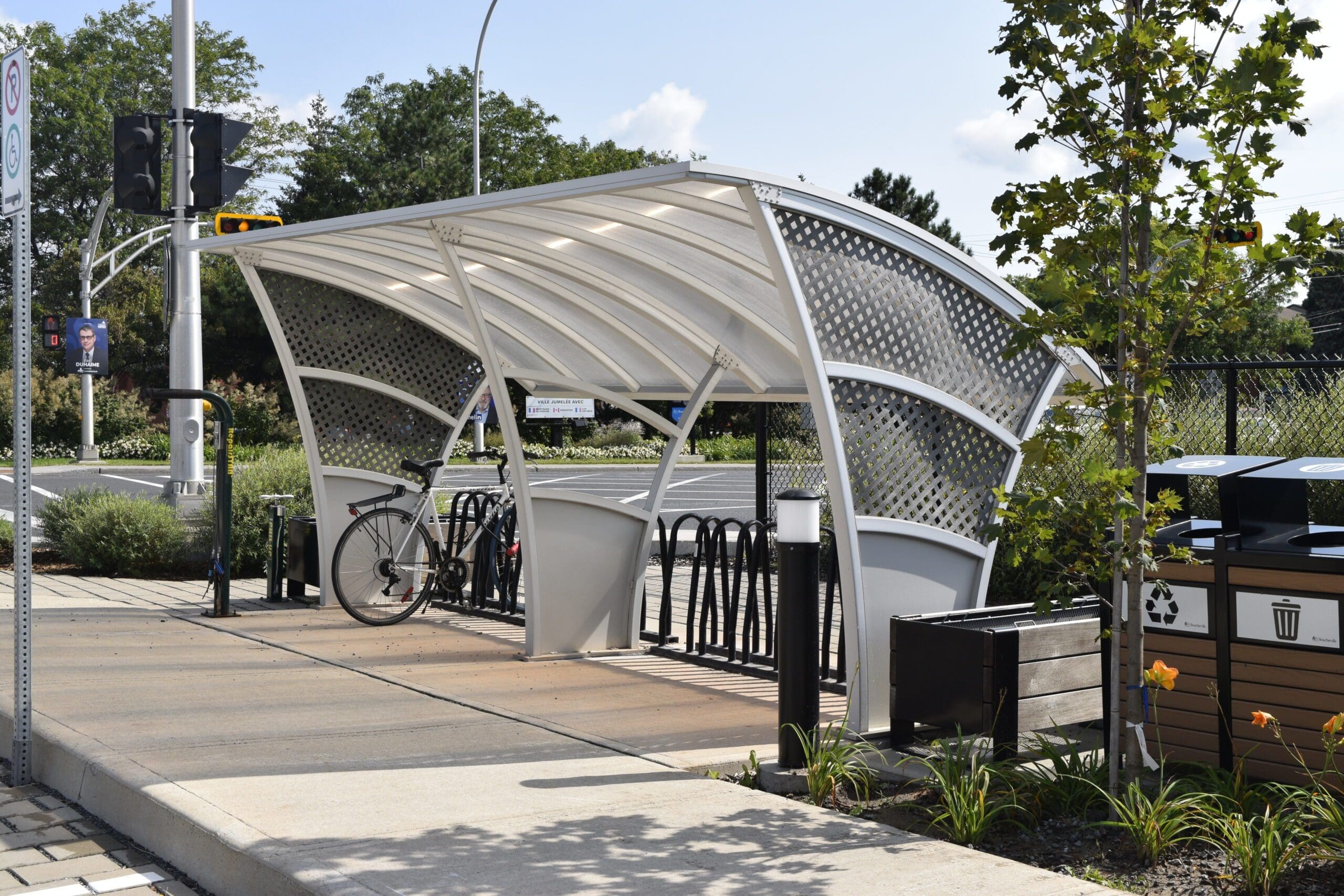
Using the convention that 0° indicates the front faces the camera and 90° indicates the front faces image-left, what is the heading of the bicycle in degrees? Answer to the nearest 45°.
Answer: approximately 225°

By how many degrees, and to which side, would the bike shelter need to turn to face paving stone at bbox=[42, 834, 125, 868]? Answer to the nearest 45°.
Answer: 0° — it already faces it

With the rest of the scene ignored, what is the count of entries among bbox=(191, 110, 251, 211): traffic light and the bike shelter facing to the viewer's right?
1

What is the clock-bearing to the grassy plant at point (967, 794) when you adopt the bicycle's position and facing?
The grassy plant is roughly at 4 o'clock from the bicycle.

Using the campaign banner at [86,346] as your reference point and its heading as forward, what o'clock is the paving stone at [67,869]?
The paving stone is roughly at 12 o'clock from the campaign banner.

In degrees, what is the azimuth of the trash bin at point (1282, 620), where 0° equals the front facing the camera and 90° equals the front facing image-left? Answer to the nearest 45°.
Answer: approximately 0°

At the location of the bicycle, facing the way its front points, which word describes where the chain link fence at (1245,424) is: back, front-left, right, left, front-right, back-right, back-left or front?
front-right

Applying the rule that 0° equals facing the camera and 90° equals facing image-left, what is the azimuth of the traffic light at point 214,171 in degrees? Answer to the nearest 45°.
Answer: approximately 270°

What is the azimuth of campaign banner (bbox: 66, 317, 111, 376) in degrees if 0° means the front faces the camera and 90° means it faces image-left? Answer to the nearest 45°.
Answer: approximately 0°

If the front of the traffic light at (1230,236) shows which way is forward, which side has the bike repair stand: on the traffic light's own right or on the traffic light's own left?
on the traffic light's own right
